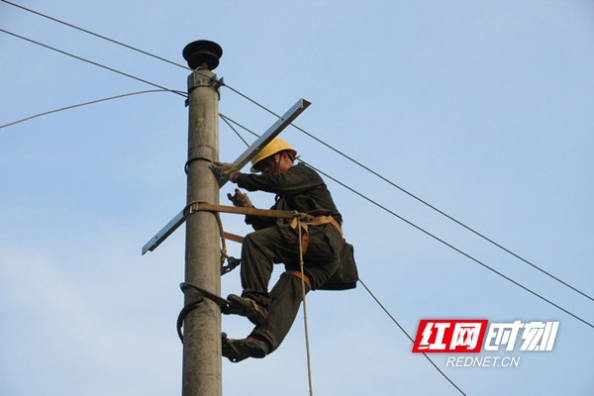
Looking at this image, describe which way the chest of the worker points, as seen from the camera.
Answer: to the viewer's left
